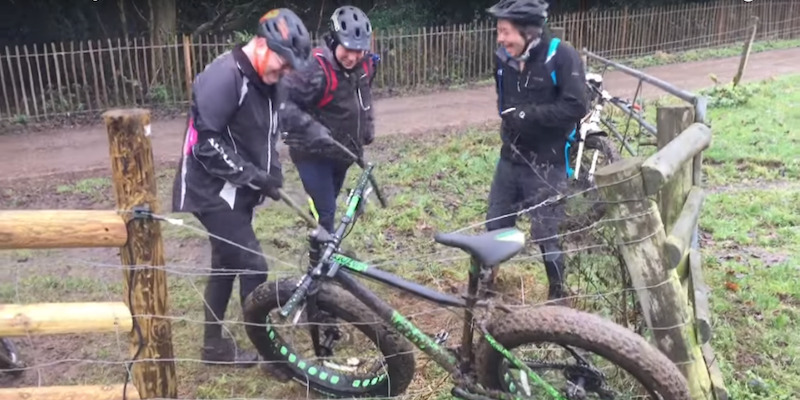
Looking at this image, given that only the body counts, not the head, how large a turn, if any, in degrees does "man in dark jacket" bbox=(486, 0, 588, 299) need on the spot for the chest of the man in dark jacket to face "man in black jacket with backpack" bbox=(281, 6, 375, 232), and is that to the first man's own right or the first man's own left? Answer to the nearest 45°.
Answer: approximately 45° to the first man's own right

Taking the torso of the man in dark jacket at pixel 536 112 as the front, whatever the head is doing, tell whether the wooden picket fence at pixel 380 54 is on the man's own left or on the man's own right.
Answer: on the man's own right

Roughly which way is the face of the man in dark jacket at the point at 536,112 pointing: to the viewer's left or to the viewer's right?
to the viewer's left

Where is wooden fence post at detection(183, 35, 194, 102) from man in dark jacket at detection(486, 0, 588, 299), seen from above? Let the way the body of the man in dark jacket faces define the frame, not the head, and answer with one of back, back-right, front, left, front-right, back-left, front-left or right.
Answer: right

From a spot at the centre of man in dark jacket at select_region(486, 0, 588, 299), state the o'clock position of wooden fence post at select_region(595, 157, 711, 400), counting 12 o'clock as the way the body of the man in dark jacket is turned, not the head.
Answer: The wooden fence post is roughly at 10 o'clock from the man in dark jacket.

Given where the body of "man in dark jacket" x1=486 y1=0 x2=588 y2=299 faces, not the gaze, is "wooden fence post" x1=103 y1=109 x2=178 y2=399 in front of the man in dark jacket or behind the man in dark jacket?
in front

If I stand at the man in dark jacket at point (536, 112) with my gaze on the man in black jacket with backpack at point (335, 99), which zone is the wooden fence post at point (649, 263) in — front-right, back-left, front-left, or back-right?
back-left

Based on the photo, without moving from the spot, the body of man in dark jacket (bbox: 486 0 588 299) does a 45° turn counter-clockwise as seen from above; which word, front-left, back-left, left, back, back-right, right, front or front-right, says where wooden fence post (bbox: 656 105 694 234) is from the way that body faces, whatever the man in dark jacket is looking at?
front-left

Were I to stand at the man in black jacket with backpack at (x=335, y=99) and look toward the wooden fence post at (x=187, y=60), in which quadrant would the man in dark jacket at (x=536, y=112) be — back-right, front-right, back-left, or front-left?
back-right

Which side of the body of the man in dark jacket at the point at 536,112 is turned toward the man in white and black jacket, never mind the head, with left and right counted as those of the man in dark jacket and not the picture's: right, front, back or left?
front

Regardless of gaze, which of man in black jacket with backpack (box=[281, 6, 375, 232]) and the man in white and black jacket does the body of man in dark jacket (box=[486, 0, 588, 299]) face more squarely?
the man in white and black jacket
